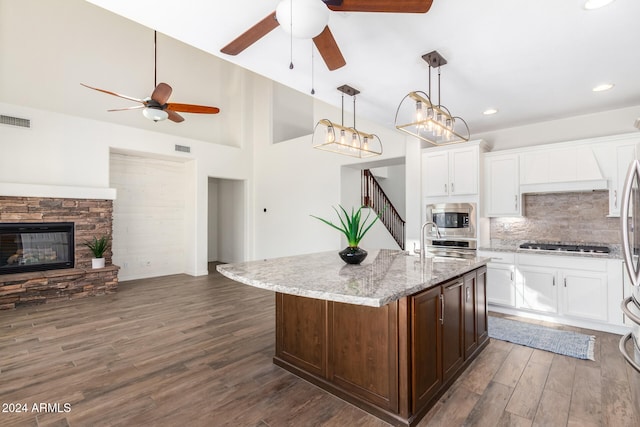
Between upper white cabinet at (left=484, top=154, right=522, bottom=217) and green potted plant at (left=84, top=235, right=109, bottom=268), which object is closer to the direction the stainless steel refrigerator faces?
the green potted plant

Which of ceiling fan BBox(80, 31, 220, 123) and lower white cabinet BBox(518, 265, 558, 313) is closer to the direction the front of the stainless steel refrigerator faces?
the ceiling fan

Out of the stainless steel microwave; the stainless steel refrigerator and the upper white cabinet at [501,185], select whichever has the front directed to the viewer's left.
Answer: the stainless steel refrigerator

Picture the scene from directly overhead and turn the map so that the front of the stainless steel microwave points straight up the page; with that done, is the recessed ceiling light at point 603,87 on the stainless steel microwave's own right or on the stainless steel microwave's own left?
on the stainless steel microwave's own left

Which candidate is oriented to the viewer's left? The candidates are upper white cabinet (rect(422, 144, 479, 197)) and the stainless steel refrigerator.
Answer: the stainless steel refrigerator

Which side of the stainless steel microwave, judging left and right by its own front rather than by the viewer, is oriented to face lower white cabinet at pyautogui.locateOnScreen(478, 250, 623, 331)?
left

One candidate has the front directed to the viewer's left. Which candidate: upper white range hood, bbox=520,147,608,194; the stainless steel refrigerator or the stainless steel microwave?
the stainless steel refrigerator

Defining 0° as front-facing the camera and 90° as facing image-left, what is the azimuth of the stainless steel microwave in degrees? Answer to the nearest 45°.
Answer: approximately 0°

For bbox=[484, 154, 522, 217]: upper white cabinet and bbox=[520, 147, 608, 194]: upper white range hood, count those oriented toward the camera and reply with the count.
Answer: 2

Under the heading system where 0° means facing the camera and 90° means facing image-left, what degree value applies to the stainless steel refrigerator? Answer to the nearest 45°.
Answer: approximately 90°

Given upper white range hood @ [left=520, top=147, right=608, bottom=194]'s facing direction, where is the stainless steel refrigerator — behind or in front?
in front
